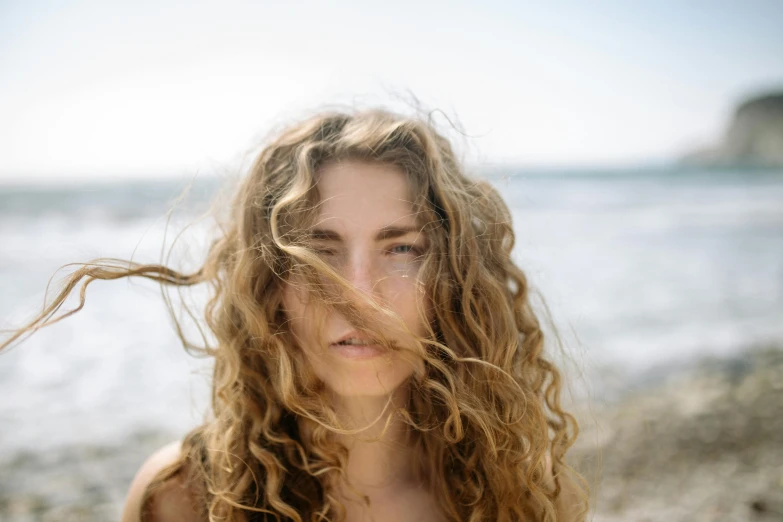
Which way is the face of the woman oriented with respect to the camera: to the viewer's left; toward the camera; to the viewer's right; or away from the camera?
toward the camera

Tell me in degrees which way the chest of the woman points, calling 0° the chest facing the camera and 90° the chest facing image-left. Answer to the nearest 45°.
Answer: approximately 0°

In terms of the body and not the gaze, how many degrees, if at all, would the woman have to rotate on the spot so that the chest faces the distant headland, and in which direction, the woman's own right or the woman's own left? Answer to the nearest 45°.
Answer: approximately 135° to the woman's own left
